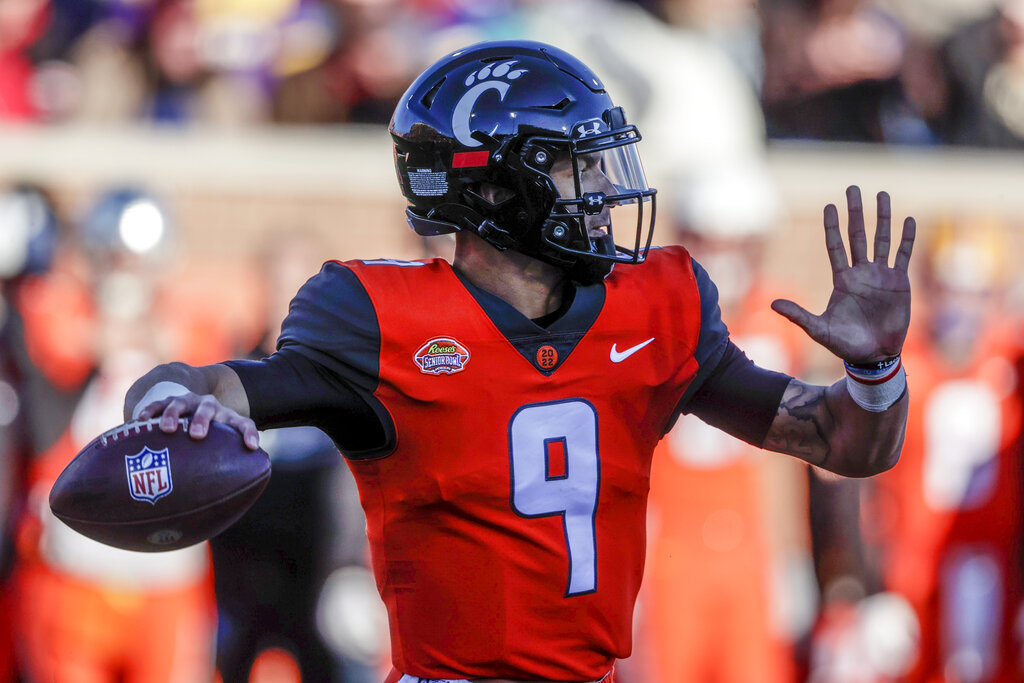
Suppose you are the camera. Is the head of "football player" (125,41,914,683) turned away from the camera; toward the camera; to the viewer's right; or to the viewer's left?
to the viewer's right

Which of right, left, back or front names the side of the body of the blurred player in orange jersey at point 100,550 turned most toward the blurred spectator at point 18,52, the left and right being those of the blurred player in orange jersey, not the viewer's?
back

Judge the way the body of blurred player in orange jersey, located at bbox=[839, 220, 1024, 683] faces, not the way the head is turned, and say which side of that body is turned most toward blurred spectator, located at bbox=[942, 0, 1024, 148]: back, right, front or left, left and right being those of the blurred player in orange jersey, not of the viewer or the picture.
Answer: back

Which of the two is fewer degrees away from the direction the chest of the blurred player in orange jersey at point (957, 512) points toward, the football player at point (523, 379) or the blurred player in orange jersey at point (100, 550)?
the football player

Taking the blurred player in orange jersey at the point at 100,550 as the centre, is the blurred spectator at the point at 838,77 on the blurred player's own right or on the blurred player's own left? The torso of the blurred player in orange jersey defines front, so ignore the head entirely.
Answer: on the blurred player's own left

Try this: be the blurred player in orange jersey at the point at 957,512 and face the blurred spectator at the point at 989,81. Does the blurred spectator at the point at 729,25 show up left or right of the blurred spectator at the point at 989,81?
left

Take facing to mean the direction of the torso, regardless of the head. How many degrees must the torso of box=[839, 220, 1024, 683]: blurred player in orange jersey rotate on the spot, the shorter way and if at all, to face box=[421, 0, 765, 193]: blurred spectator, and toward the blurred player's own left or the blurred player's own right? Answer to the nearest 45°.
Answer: approximately 135° to the blurred player's own right

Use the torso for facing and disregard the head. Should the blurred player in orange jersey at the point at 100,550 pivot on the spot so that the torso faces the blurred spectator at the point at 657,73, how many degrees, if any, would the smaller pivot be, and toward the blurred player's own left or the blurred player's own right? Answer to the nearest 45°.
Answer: approximately 135° to the blurred player's own left

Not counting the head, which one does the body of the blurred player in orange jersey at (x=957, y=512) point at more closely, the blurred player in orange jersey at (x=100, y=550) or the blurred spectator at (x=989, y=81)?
the blurred player in orange jersey

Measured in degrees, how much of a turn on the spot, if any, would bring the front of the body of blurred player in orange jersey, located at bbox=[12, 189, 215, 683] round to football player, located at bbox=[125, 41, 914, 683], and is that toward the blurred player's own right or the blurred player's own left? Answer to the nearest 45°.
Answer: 0° — they already face them

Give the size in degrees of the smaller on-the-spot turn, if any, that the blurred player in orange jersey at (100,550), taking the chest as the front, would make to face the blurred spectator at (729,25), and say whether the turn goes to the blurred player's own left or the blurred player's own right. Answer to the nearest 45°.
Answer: approximately 135° to the blurred player's own left

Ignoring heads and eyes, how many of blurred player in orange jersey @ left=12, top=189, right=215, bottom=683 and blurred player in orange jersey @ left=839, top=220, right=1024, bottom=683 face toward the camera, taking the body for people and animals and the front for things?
2

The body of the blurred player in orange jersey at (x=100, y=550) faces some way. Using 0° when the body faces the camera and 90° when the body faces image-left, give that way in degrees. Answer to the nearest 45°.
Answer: approximately 0°
